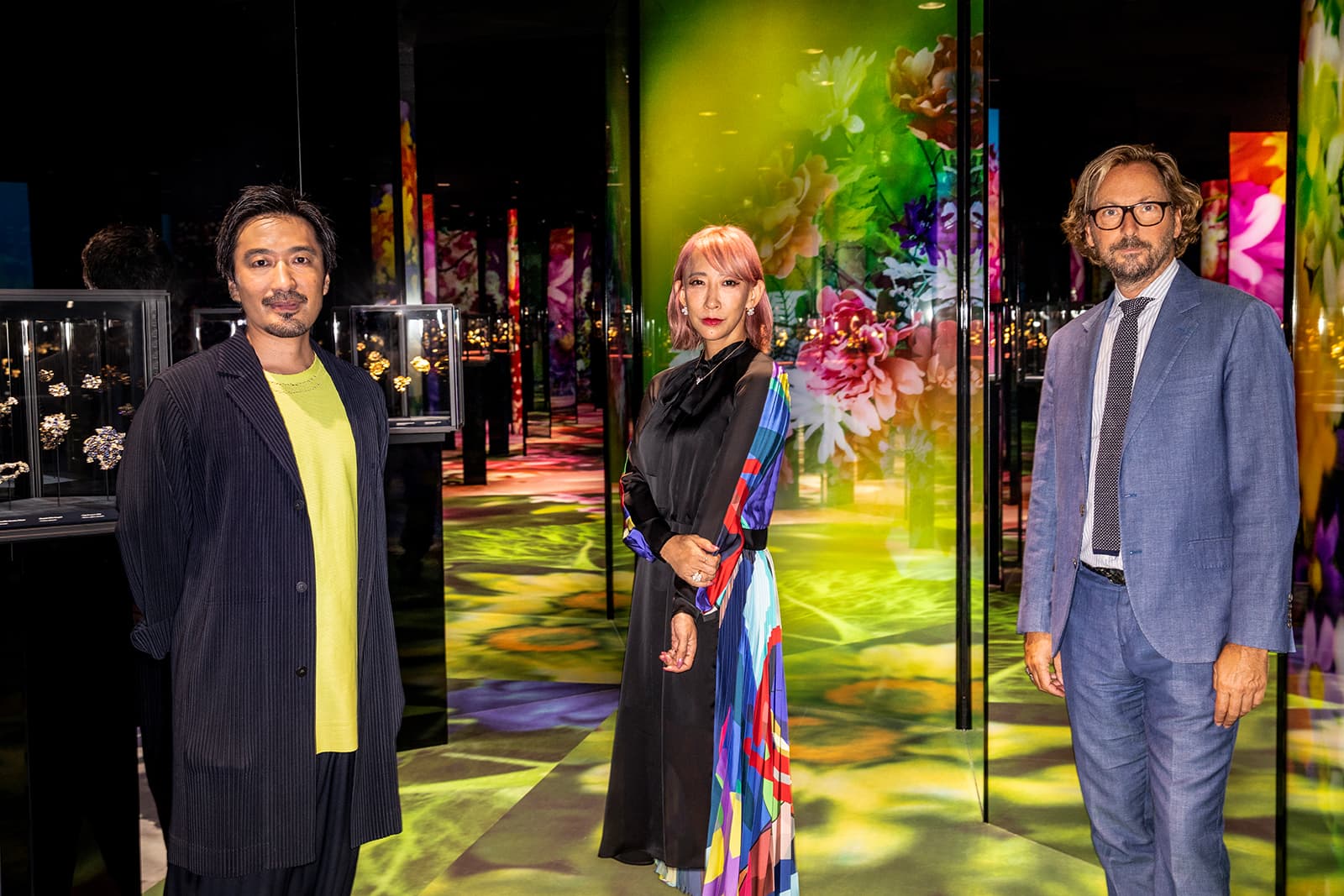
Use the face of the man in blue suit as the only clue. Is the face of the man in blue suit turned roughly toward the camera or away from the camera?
toward the camera

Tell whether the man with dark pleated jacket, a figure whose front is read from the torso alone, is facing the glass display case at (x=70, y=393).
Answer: no

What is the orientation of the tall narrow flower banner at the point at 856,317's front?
toward the camera

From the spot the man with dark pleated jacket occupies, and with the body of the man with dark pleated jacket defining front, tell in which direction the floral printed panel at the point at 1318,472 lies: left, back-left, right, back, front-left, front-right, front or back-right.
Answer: front-left

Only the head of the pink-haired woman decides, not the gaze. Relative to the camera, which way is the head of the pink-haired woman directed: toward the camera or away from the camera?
toward the camera

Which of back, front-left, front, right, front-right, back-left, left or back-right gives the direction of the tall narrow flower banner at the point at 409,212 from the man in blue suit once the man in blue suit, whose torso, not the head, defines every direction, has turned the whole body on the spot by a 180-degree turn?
left

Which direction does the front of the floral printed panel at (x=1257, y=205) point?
toward the camera

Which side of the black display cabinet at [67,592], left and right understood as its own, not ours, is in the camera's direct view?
front

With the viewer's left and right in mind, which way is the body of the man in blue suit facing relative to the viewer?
facing the viewer and to the left of the viewer

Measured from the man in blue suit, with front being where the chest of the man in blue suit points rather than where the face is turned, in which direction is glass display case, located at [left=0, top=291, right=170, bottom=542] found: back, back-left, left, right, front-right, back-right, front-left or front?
front-right

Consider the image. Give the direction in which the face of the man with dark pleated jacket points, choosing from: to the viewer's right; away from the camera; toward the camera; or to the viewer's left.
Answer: toward the camera

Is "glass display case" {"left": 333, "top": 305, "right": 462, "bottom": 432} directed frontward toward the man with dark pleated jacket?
yes

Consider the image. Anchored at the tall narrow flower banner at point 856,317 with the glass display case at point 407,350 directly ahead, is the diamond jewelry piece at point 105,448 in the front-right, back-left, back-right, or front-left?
front-left
